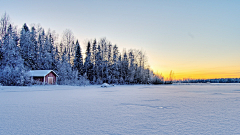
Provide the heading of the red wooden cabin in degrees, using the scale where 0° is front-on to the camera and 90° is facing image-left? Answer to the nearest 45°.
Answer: approximately 315°

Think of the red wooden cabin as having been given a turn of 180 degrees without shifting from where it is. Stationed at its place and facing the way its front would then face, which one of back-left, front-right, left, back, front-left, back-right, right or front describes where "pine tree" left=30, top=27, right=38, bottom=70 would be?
front-right

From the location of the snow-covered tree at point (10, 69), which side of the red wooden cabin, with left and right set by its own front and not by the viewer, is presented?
right

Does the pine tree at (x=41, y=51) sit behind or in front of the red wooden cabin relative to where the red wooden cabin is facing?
behind
